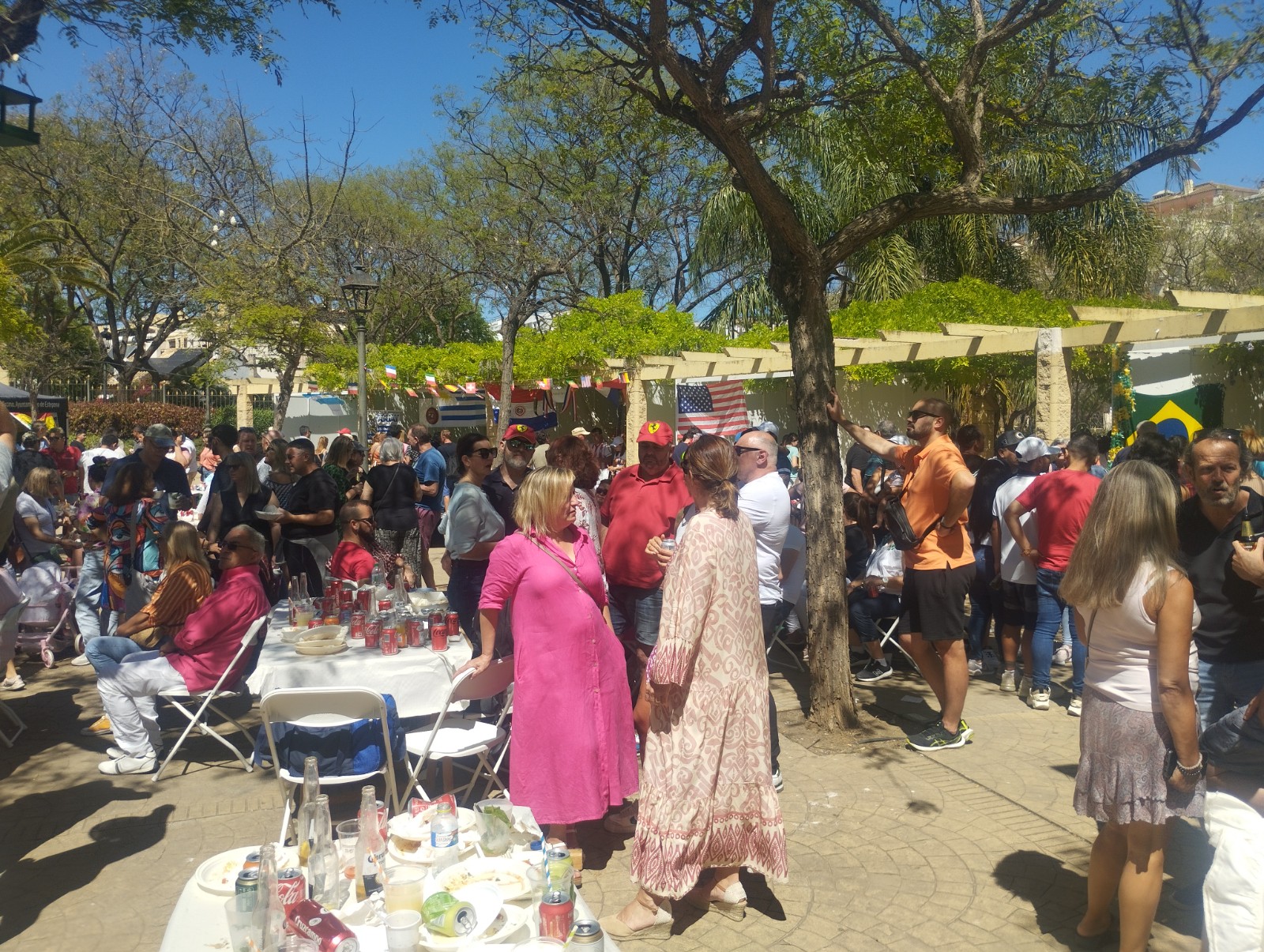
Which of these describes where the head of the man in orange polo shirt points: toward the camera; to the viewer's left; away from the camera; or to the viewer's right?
to the viewer's left

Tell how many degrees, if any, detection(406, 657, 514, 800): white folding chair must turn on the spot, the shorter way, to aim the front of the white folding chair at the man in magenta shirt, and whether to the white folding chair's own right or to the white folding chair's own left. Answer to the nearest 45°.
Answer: approximately 90° to the white folding chair's own right

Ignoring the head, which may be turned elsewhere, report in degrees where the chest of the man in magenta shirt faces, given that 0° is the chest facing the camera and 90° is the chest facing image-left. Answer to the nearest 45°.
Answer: approximately 90°

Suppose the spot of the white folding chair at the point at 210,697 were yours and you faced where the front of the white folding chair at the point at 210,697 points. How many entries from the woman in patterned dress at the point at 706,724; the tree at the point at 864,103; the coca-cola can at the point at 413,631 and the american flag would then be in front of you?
0

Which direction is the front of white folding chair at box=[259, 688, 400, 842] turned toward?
away from the camera

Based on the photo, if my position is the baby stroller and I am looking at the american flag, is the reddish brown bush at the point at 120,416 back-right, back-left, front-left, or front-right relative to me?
front-left

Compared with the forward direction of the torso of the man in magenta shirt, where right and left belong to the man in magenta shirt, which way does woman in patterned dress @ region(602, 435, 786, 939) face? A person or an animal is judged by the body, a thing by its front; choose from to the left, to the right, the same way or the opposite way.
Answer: to the right

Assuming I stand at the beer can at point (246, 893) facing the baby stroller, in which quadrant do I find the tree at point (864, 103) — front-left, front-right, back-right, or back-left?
front-right

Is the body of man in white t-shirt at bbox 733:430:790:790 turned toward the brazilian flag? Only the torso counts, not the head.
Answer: no

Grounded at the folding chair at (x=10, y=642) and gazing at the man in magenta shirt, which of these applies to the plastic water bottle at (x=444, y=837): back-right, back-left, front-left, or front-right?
front-right

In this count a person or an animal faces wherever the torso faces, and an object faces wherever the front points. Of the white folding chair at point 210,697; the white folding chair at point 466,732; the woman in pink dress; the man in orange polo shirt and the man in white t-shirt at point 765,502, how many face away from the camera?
0

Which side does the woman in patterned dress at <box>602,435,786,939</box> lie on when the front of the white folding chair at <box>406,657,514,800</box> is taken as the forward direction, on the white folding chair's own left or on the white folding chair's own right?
on the white folding chair's own left

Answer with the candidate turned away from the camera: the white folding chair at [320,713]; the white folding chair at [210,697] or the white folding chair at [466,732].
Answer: the white folding chair at [320,713]

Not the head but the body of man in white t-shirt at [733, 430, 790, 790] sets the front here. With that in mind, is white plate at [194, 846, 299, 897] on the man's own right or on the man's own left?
on the man's own left

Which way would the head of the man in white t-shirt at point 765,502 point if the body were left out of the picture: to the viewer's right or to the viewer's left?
to the viewer's left

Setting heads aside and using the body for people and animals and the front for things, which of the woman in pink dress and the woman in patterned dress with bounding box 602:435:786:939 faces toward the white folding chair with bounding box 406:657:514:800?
the woman in patterned dress

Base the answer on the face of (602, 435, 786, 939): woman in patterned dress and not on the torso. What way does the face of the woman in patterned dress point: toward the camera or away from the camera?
away from the camera

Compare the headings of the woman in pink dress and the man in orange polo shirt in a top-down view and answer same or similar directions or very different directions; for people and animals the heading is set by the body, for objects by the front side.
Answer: very different directions

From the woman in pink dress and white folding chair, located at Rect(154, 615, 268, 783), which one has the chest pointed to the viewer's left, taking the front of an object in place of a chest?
the white folding chair
